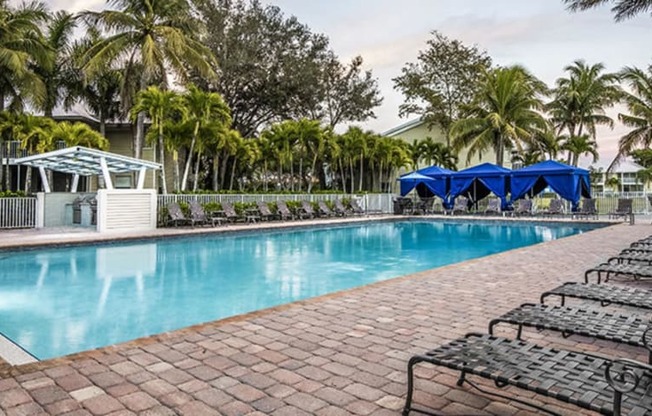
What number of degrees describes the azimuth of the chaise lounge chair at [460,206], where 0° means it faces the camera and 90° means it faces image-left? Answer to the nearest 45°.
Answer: approximately 45°

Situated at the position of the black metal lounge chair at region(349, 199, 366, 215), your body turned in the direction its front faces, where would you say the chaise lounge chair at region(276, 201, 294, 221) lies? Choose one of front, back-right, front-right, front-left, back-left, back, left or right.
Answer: right

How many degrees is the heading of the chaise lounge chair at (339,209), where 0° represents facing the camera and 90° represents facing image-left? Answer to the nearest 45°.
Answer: approximately 315°

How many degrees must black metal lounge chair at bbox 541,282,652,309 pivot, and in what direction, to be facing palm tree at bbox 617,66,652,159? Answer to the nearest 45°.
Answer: approximately 45° to its right

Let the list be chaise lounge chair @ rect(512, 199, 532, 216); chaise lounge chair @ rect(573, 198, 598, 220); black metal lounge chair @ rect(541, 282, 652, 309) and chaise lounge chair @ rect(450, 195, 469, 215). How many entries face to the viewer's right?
0

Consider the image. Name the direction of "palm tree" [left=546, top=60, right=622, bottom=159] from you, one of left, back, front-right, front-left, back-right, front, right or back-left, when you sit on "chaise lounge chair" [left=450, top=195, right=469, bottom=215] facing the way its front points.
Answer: back

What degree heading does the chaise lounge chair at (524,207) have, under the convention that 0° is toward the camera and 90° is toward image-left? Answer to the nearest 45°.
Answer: approximately 45°

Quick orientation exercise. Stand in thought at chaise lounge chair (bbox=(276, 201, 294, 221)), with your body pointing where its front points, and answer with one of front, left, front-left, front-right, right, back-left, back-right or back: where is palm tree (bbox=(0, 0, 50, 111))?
back-right

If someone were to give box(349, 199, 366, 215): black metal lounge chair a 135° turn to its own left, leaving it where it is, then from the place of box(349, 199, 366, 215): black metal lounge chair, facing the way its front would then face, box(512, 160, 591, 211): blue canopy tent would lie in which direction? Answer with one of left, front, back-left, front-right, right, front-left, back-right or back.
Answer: right

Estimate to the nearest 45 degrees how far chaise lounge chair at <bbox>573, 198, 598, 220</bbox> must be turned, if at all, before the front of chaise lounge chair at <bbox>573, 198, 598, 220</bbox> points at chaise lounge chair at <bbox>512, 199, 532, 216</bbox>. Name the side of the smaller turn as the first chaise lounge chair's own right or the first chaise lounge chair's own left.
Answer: approximately 45° to the first chaise lounge chair's own right

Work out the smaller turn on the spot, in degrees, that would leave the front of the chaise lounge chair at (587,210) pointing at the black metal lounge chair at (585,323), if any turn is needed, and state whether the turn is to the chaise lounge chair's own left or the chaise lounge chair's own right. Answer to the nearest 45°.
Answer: approximately 45° to the chaise lounge chair's own left

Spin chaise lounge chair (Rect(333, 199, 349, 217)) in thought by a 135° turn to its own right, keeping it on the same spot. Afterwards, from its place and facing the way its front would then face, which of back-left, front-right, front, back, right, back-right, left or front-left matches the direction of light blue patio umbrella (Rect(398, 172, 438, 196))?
back-right

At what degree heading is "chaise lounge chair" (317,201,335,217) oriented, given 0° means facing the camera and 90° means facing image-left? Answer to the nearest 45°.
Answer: approximately 315°

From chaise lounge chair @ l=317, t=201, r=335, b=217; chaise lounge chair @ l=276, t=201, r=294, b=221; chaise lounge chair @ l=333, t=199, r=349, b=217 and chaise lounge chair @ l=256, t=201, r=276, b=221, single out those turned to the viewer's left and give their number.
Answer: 0

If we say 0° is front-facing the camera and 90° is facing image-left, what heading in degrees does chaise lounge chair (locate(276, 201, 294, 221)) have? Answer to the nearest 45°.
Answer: approximately 315°

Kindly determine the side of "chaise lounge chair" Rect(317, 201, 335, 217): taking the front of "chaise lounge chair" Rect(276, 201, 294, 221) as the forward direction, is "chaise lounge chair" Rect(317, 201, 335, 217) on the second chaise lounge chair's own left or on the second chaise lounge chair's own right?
on the second chaise lounge chair's own left
